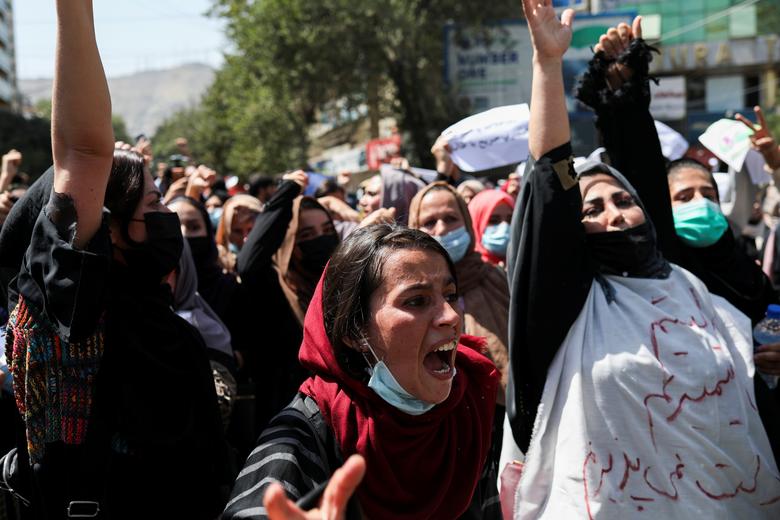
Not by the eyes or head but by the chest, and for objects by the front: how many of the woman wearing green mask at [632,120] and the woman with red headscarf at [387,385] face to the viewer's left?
0

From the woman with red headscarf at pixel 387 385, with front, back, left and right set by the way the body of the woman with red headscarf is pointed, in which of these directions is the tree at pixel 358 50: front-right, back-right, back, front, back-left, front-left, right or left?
back-left

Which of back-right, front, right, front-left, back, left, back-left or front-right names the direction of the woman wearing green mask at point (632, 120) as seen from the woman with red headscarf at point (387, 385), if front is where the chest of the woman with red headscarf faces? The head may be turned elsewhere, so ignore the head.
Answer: left

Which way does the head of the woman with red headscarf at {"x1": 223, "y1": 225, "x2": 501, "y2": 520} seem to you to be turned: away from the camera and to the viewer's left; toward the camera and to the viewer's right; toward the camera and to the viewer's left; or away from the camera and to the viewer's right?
toward the camera and to the viewer's right

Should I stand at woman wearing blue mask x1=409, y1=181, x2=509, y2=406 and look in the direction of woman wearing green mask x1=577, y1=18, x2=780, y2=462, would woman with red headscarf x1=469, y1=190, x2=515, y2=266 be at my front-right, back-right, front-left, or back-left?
back-left

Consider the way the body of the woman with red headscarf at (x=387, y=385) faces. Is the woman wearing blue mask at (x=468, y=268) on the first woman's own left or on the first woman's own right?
on the first woman's own left

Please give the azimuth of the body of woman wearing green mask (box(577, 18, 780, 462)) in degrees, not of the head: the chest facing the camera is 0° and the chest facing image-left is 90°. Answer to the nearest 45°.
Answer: approximately 0°

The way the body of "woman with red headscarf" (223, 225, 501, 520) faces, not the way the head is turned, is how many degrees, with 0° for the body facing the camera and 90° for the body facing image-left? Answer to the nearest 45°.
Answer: approximately 315°

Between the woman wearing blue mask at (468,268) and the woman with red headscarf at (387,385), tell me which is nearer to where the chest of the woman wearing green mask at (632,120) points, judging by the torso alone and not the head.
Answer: the woman with red headscarf

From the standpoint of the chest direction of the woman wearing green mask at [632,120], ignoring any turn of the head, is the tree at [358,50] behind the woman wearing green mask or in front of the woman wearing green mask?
behind

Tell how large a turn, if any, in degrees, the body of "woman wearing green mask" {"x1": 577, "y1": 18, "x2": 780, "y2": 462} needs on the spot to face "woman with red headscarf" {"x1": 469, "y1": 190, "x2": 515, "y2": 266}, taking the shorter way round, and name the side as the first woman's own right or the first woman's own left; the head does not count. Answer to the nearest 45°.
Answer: approximately 135° to the first woman's own right
